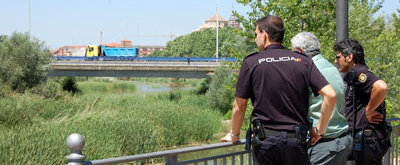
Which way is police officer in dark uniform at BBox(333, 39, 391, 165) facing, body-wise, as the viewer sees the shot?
to the viewer's left

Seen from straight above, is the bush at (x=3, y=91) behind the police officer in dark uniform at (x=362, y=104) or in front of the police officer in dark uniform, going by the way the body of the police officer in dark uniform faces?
in front

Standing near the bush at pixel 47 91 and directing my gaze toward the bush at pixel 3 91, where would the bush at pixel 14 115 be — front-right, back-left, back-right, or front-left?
front-left

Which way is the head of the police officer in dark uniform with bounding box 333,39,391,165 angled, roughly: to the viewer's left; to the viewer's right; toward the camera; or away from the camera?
to the viewer's left

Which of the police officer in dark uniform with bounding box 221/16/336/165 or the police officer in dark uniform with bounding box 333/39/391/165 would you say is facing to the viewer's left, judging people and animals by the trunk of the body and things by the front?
the police officer in dark uniform with bounding box 333/39/391/165

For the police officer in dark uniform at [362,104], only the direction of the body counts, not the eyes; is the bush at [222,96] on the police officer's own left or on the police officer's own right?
on the police officer's own right

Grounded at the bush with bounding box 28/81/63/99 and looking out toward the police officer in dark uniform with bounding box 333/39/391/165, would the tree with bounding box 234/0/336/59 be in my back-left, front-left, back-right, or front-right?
front-left

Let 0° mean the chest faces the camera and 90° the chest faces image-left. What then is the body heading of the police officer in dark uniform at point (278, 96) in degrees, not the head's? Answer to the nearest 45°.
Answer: approximately 180°

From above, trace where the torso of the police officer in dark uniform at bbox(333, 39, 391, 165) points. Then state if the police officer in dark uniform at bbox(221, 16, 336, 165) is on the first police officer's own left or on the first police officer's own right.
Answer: on the first police officer's own left

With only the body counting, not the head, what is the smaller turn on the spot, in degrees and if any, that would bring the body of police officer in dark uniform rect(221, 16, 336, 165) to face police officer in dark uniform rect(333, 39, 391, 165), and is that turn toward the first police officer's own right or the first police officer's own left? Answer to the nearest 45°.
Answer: approximately 45° to the first police officer's own right

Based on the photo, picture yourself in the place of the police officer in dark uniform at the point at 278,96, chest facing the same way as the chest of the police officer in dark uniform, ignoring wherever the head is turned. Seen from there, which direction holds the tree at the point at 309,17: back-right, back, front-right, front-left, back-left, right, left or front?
front

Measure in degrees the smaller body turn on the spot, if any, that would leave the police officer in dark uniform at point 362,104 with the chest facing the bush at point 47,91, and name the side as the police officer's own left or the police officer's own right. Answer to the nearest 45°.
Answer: approximately 45° to the police officer's own right

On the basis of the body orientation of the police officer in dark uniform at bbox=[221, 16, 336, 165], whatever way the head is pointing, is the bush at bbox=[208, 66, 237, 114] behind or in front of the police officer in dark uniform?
in front

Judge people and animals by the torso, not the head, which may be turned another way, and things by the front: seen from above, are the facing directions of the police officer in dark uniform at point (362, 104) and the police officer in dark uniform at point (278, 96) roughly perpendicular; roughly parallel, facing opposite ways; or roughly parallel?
roughly perpendicular

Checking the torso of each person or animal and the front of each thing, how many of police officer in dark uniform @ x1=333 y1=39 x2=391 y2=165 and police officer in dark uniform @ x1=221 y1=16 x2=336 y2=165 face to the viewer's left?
1
